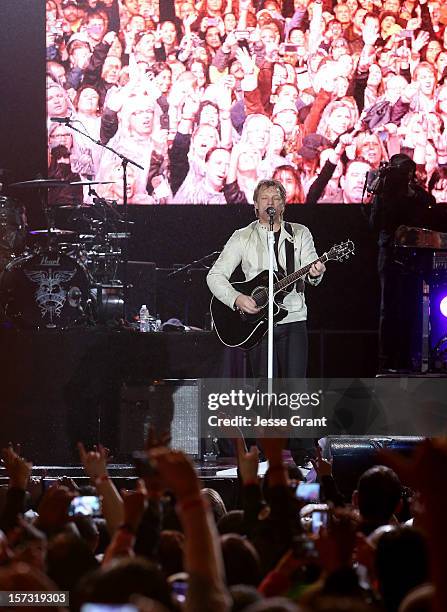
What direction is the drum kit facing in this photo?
toward the camera

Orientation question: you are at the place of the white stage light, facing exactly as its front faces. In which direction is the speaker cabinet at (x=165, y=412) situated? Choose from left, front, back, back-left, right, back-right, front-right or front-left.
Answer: front-right

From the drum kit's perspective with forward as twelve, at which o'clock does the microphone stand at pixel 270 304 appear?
The microphone stand is roughly at 11 o'clock from the drum kit.

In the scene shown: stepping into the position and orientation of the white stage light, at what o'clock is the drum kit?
The drum kit is roughly at 3 o'clock from the white stage light.

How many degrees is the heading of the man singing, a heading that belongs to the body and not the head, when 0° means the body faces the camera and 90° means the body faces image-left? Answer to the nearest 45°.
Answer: approximately 0°

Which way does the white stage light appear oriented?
toward the camera

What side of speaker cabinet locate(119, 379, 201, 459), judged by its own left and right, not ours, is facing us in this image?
front

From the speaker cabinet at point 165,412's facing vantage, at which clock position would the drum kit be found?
The drum kit is roughly at 5 o'clock from the speaker cabinet.

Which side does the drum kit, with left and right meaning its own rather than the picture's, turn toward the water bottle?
left
